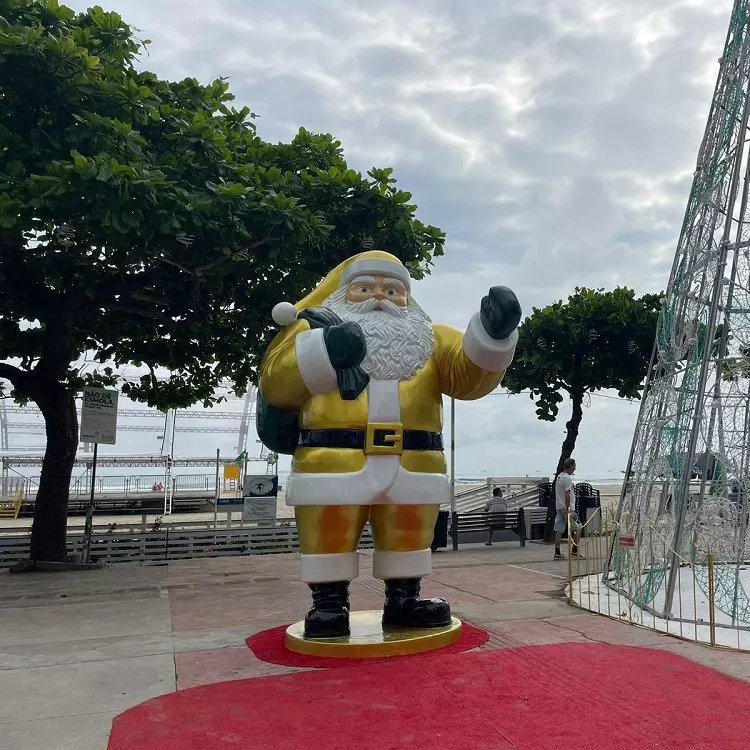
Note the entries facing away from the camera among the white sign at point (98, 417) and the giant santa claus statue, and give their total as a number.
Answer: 0

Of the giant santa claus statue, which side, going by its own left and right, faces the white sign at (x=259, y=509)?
back

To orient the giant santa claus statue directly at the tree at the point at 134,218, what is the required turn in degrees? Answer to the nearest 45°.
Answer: approximately 135° to its right

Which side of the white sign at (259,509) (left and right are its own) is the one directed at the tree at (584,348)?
left
